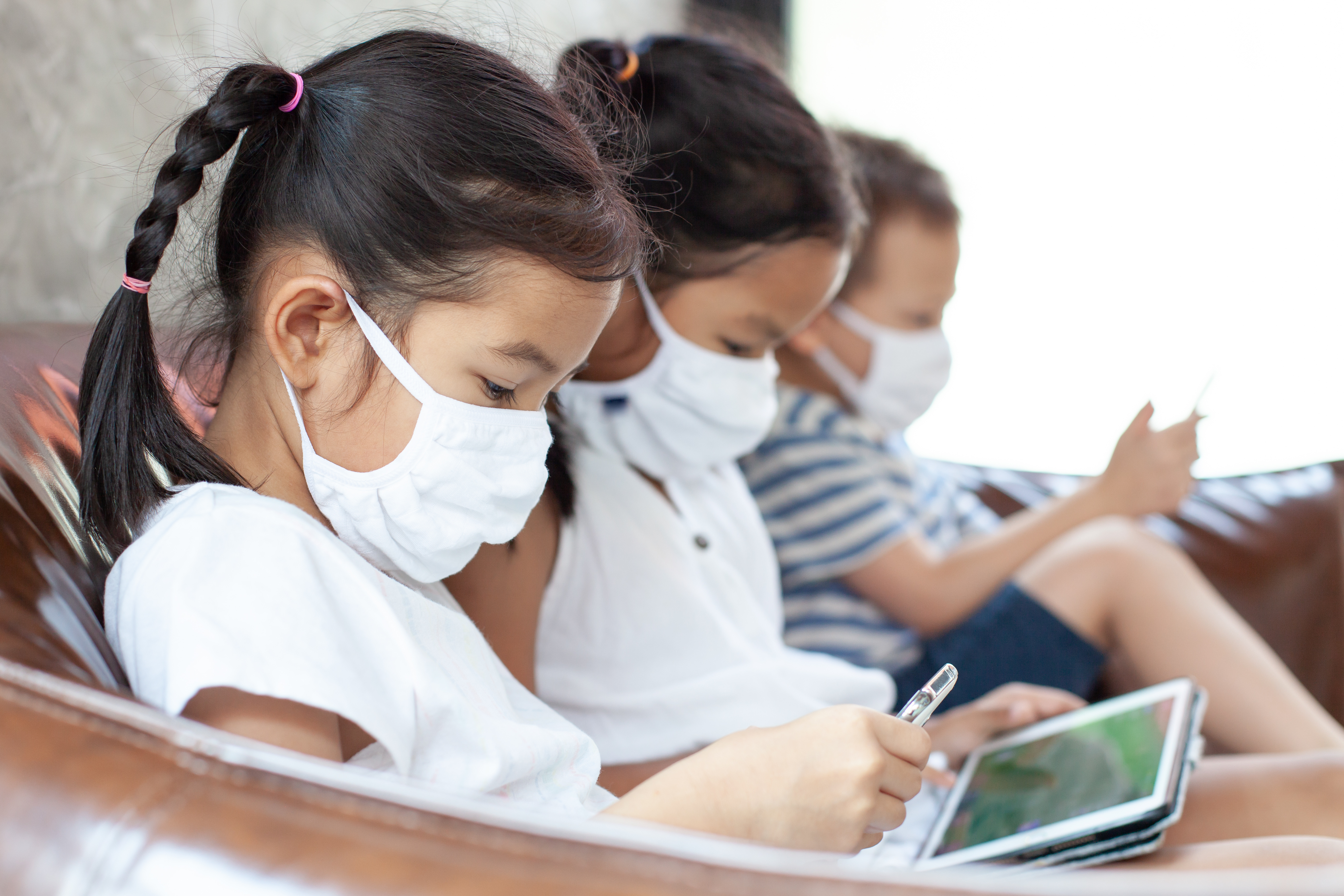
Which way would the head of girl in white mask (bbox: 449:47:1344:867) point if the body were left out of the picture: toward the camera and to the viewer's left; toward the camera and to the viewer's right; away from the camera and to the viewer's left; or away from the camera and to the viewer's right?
toward the camera and to the viewer's right

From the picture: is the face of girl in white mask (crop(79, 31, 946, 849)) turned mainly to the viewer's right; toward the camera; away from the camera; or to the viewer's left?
to the viewer's right

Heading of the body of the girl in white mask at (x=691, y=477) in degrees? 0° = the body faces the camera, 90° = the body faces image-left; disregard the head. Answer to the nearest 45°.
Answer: approximately 315°

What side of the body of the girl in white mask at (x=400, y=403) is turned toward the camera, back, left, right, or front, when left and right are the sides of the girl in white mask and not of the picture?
right
